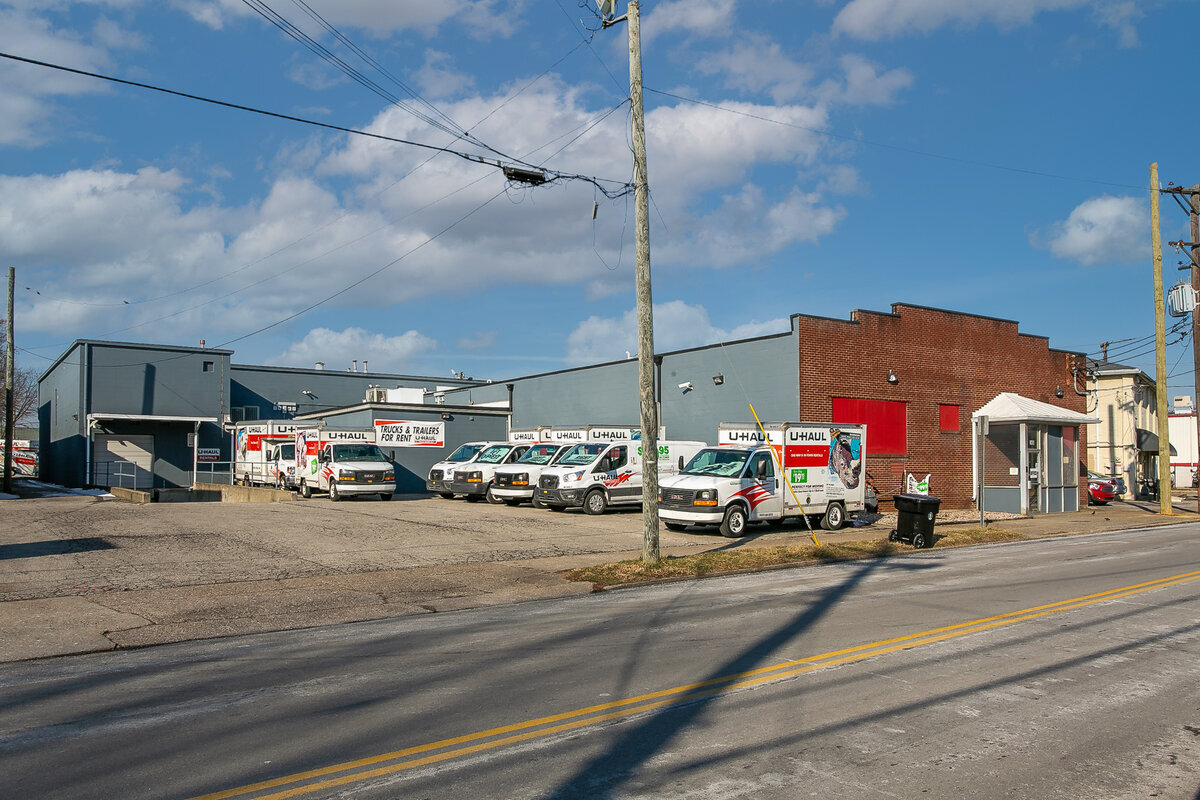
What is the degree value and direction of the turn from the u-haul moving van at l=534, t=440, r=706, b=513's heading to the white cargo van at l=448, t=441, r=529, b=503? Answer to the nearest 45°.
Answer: approximately 90° to its right

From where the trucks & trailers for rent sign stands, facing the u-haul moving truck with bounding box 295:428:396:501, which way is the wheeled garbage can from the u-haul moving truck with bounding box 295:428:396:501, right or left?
left

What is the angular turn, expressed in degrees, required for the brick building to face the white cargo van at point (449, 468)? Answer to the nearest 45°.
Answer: approximately 135° to its right

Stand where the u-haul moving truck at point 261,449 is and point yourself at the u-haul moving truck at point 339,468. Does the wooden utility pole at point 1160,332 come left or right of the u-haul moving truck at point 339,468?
left

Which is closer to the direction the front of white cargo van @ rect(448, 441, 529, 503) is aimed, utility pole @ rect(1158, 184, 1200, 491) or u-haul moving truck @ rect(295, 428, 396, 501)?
the u-haul moving truck

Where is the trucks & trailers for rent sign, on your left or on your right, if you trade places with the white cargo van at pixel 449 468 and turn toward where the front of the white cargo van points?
on your right

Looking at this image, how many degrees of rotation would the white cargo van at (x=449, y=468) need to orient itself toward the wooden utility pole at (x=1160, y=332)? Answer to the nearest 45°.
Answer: approximately 135° to its left
